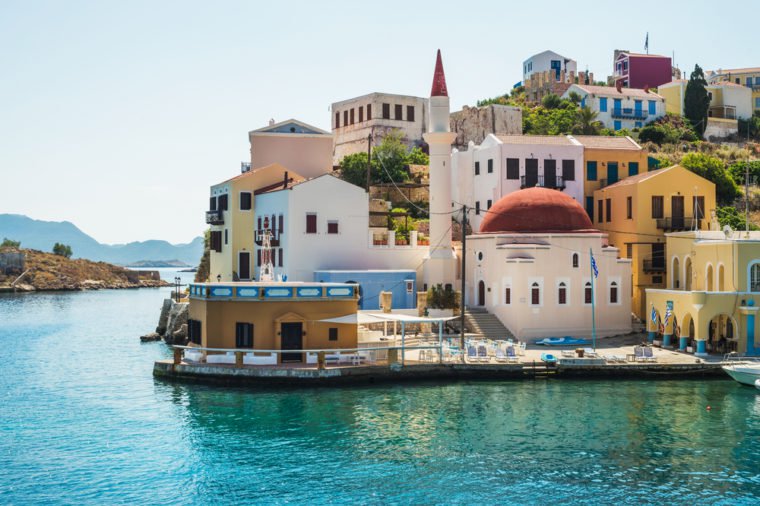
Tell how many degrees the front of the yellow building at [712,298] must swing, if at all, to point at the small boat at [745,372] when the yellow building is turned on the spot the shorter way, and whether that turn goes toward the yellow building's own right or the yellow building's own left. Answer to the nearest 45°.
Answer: approximately 45° to the yellow building's own left

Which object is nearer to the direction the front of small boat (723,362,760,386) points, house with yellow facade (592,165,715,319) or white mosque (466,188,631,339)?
the white mosque

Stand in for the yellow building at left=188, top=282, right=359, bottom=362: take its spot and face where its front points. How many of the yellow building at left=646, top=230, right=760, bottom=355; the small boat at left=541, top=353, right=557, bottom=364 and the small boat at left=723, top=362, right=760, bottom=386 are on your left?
3

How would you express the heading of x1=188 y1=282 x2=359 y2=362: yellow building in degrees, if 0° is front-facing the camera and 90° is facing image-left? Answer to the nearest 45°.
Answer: approximately 0°

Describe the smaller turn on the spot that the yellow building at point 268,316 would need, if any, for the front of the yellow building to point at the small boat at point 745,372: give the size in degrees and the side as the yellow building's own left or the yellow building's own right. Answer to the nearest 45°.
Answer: approximately 90° to the yellow building's own left

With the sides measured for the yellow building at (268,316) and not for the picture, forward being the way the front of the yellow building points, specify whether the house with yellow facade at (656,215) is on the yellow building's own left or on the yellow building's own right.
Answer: on the yellow building's own left

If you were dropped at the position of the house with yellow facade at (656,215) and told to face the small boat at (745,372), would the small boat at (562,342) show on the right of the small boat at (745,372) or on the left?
right

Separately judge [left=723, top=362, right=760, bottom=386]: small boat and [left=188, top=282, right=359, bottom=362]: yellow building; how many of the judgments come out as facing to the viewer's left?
1

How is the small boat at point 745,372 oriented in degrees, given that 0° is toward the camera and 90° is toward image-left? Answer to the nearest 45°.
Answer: approximately 90°

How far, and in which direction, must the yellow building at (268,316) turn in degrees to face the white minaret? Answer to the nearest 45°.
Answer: approximately 135° to its left
